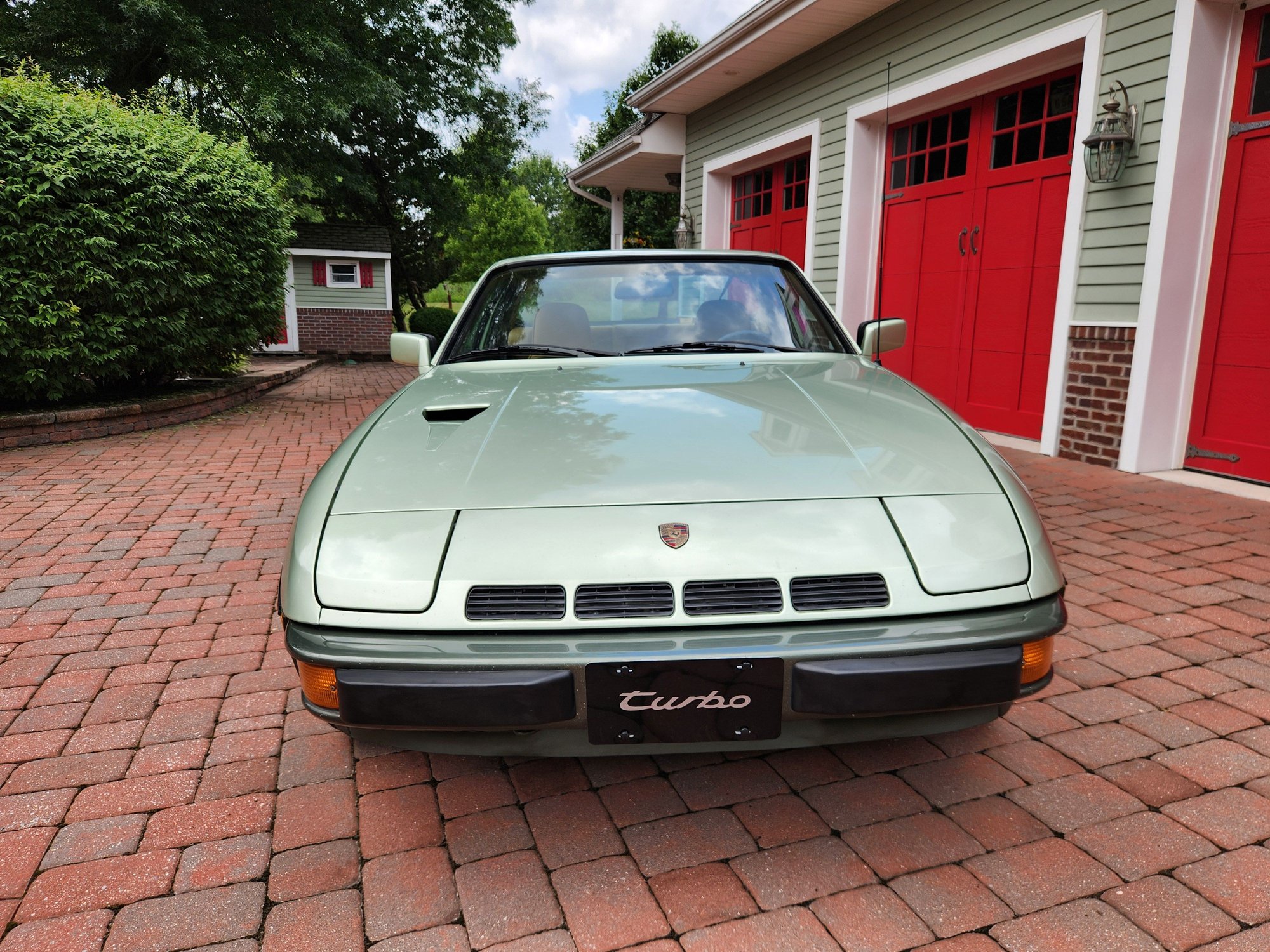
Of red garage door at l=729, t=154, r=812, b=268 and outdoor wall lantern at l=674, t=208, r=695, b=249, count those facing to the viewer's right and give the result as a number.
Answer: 0

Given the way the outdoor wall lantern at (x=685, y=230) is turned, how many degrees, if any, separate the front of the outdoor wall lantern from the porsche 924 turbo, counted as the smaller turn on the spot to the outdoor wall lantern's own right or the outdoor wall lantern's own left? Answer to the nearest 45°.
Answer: approximately 45° to the outdoor wall lantern's own left

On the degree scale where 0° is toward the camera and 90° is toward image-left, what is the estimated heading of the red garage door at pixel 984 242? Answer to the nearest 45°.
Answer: approximately 45°

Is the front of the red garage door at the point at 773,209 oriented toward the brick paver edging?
yes

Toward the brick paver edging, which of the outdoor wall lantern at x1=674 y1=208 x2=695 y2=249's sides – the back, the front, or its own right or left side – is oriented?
front

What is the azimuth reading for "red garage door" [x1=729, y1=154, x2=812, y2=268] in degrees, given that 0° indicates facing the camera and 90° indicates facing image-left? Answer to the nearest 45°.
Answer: approximately 45°

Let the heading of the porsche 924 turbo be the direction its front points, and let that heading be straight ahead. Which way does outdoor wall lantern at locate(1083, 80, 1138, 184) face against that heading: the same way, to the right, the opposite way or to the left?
to the right

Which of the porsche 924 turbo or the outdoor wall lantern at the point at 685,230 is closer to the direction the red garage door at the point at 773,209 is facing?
the porsche 924 turbo

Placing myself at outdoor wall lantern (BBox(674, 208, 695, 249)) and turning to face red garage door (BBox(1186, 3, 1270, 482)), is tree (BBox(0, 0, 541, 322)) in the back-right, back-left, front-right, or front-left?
back-right

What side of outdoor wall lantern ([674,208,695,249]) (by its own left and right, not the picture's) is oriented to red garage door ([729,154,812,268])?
left

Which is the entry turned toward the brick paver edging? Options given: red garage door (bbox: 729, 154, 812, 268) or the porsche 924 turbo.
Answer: the red garage door

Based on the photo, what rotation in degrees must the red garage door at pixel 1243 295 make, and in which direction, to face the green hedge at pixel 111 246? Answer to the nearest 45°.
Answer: approximately 45° to its right

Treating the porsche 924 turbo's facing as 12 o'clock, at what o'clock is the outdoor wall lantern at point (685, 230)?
The outdoor wall lantern is roughly at 6 o'clock from the porsche 924 turbo.

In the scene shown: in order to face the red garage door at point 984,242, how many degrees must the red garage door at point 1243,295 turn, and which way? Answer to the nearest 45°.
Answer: approximately 90° to its right

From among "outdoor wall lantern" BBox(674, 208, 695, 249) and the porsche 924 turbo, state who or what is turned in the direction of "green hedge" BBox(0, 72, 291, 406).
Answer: the outdoor wall lantern
